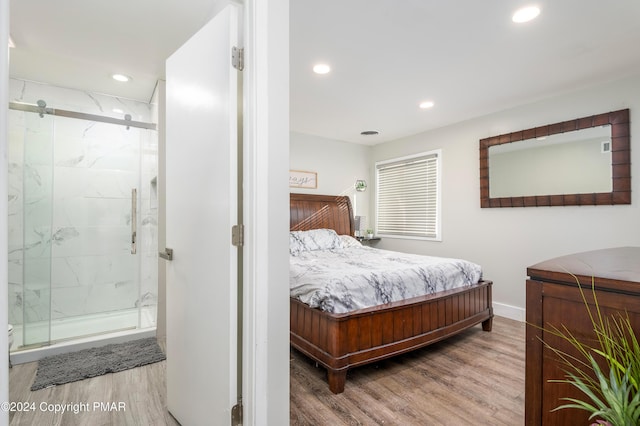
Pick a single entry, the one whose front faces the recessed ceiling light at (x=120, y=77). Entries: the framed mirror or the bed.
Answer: the framed mirror

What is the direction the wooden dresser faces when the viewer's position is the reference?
facing away from the viewer and to the left of the viewer

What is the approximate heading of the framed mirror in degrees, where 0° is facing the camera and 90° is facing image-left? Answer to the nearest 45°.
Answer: approximately 45°

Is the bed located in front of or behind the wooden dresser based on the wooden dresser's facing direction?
in front

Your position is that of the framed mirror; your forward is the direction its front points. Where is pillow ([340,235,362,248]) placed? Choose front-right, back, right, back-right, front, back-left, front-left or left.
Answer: front-right

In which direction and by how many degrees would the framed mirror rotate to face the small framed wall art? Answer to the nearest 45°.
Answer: approximately 45° to its right
